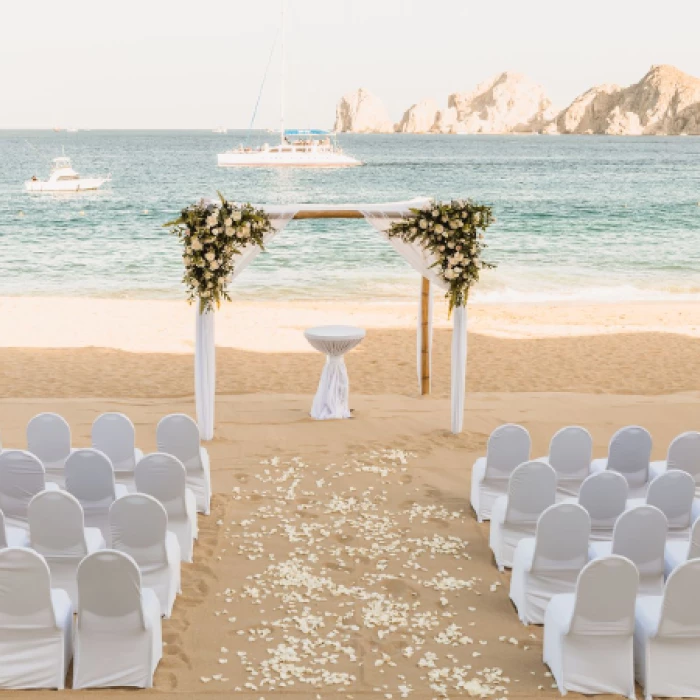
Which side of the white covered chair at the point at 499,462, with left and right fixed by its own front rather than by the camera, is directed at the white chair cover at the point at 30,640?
left

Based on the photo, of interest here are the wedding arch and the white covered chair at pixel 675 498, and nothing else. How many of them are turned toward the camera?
1

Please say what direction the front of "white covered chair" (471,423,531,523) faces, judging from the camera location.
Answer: facing away from the viewer and to the left of the viewer

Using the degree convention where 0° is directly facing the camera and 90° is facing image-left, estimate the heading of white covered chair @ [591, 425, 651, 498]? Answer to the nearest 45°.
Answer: approximately 135°

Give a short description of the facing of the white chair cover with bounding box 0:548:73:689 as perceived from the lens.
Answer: facing away from the viewer and to the right of the viewer

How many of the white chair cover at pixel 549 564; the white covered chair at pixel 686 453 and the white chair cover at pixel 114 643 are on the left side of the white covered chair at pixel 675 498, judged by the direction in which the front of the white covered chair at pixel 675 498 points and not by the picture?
2

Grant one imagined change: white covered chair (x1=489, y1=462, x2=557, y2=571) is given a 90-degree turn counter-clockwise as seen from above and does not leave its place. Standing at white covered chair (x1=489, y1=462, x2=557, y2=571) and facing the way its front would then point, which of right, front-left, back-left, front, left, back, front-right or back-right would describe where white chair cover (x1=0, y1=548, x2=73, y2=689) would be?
front

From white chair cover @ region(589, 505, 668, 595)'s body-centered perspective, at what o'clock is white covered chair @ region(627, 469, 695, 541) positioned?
The white covered chair is roughly at 2 o'clock from the white chair cover.

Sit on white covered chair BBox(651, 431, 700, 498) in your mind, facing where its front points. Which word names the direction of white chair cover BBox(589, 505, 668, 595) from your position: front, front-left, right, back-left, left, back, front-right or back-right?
back-left

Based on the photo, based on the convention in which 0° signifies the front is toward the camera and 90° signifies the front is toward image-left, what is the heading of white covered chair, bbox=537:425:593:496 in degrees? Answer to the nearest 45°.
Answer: approximately 135°

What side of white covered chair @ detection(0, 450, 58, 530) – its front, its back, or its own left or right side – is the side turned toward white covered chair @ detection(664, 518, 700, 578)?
right

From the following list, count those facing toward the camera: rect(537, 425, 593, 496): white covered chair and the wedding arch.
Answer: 1

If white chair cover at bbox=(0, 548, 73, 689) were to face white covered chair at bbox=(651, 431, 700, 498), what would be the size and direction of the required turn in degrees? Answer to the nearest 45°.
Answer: approximately 45° to its right
